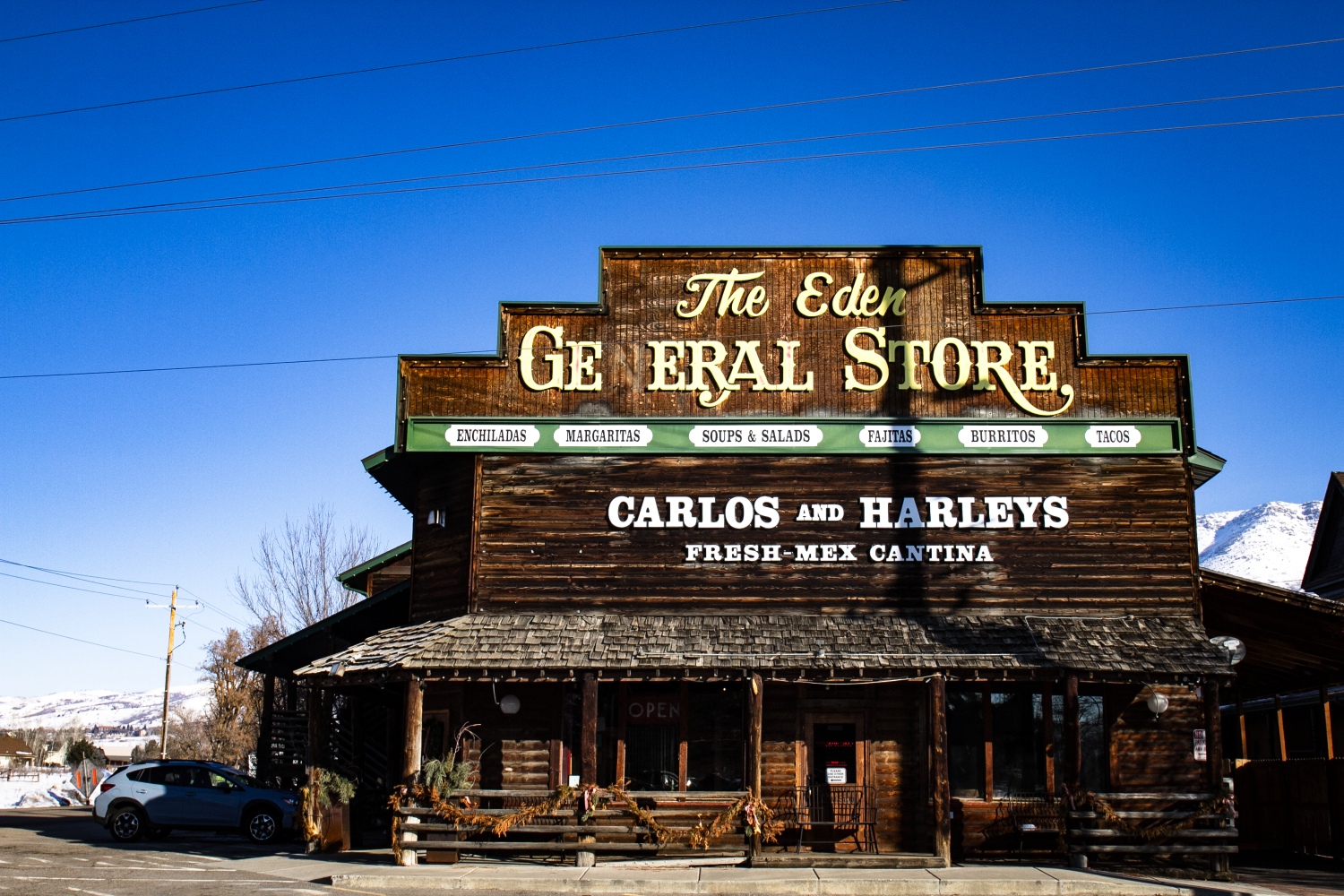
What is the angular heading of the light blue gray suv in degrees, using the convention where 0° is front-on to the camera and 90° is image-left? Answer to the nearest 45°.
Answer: approximately 270°

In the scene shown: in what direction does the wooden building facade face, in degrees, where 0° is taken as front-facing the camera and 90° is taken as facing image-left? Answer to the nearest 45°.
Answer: approximately 0°

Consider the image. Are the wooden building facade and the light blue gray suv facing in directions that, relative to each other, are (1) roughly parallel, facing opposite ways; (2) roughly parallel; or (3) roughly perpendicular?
roughly perpendicular

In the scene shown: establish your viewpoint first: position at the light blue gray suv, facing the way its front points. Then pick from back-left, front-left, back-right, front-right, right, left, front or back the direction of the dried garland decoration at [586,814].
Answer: front-right

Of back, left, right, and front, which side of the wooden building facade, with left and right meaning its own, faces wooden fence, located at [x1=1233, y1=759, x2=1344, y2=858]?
left

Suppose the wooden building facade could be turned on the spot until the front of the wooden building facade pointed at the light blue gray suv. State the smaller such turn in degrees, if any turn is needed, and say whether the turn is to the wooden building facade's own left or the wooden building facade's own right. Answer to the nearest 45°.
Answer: approximately 90° to the wooden building facade's own right

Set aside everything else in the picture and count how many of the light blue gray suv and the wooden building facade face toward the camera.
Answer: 1
